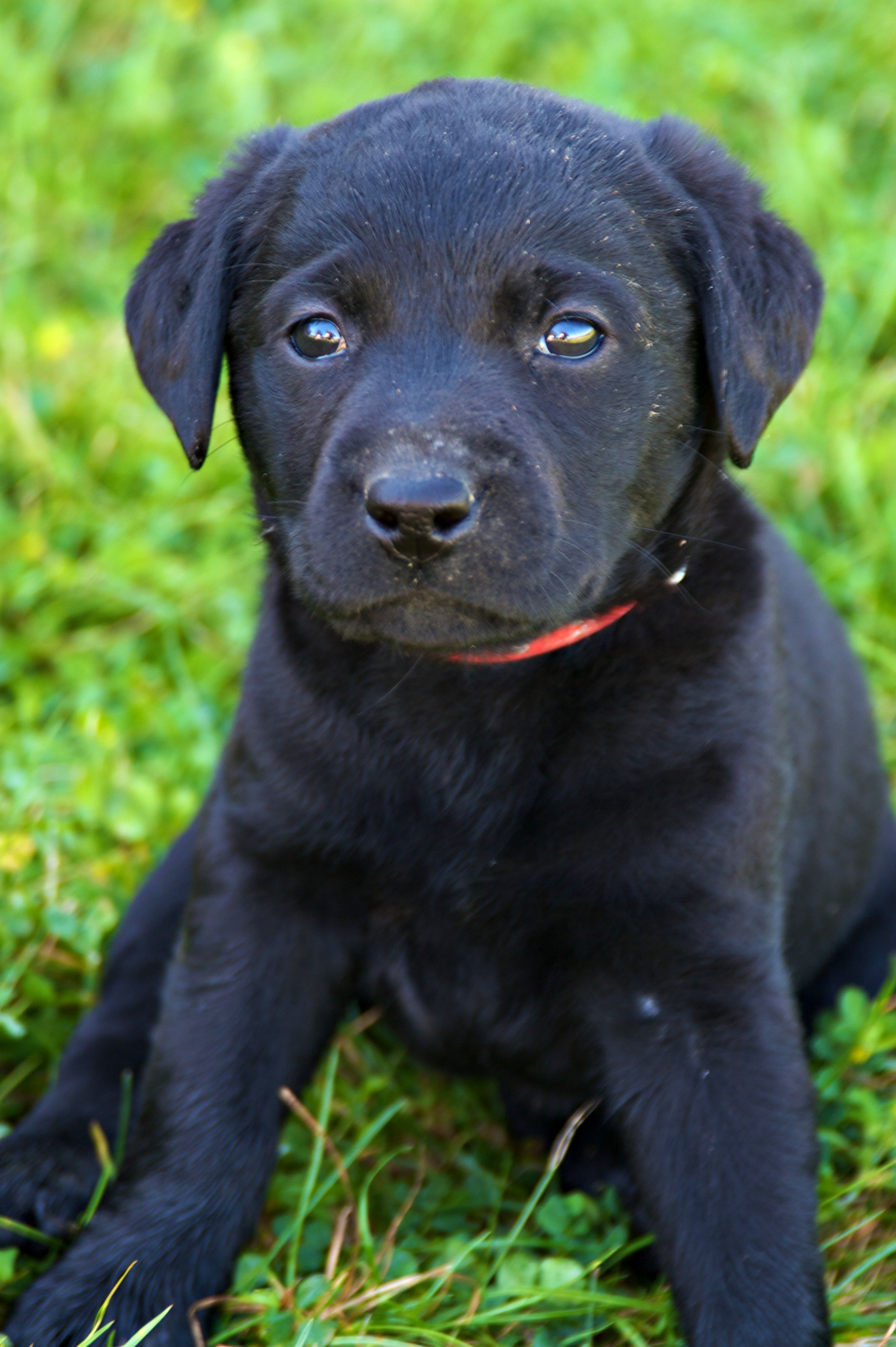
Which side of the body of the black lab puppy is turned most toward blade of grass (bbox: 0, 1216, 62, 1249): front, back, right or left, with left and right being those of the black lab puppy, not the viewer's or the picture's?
right

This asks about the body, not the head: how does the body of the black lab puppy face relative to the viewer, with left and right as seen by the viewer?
facing the viewer
